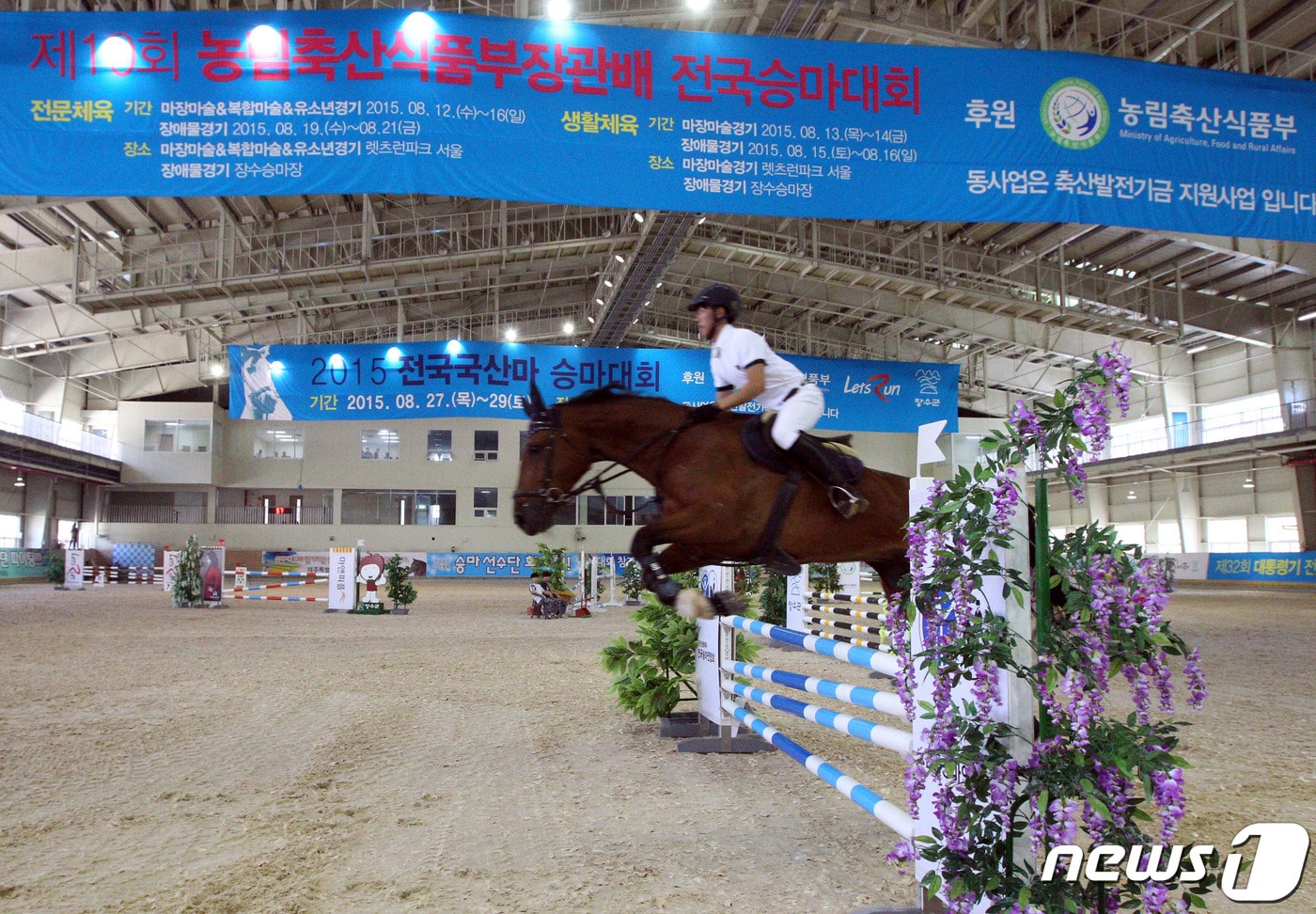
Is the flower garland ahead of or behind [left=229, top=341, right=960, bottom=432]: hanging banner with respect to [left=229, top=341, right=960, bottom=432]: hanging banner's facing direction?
ahead

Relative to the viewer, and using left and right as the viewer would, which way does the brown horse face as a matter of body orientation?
facing to the left of the viewer

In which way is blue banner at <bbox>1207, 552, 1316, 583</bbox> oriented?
toward the camera

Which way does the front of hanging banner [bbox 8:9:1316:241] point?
toward the camera

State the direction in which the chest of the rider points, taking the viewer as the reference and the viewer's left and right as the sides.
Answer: facing to the left of the viewer

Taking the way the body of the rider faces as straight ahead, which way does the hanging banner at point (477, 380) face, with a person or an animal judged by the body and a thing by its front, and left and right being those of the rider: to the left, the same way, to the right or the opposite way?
to the left

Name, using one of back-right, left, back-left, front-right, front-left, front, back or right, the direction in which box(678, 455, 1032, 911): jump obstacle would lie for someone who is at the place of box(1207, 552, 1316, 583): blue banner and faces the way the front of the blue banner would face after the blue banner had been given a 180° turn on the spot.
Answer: back

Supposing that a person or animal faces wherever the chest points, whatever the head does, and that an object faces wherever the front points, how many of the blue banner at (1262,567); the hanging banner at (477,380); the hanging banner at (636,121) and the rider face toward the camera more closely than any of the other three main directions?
3

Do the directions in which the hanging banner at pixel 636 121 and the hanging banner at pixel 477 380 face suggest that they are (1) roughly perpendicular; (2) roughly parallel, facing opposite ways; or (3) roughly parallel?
roughly parallel

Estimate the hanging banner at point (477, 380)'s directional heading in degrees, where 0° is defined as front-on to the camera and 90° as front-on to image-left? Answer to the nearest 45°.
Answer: approximately 0°

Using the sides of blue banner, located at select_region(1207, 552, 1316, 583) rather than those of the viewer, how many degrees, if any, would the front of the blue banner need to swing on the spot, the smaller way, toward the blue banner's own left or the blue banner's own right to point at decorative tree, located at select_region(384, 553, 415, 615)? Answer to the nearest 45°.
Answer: approximately 45° to the blue banner's own right

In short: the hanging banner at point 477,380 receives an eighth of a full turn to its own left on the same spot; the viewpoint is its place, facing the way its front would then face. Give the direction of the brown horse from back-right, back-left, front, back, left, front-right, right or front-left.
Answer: front-right

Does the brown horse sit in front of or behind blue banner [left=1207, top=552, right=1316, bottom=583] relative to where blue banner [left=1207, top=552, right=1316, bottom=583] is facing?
in front
